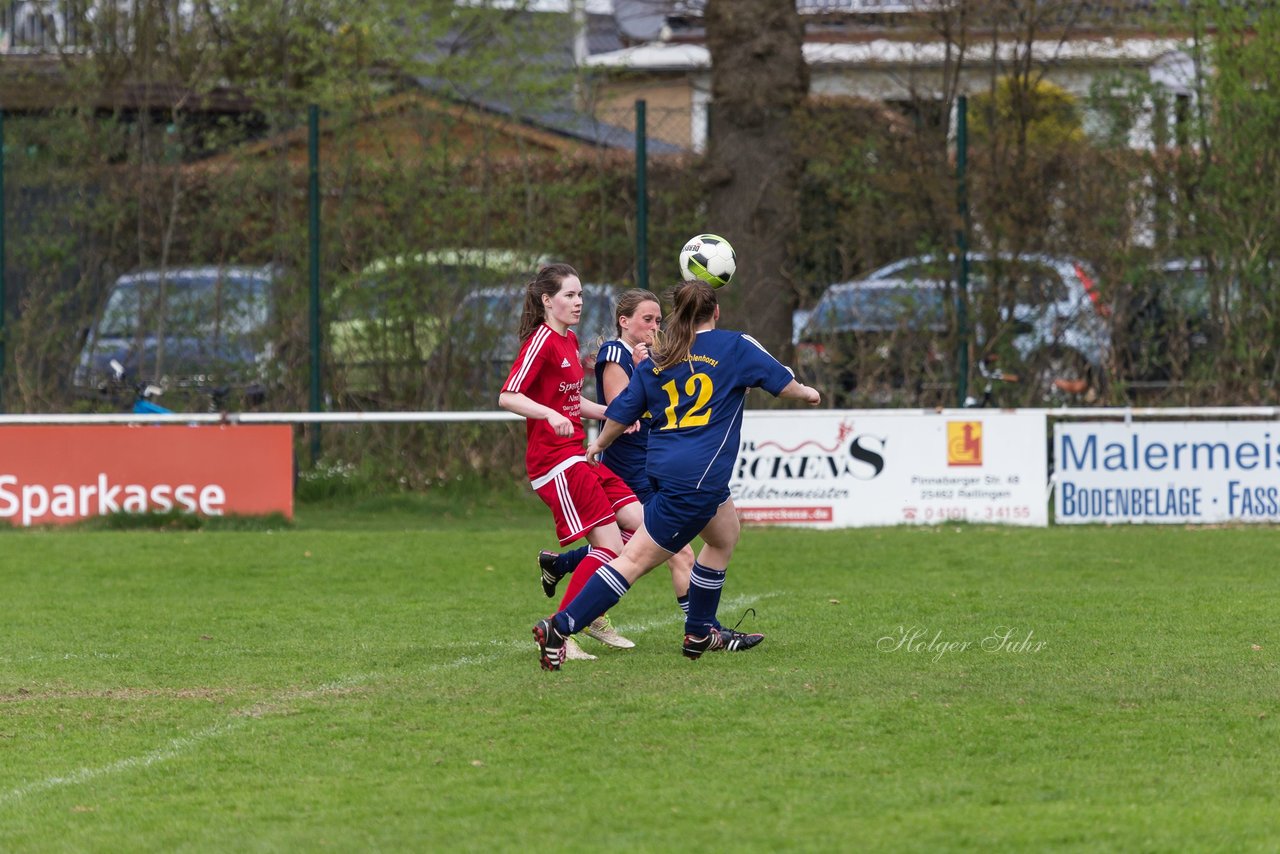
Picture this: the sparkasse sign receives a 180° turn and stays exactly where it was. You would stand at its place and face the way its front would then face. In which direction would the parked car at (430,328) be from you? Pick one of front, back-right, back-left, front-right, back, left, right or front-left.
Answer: front-right

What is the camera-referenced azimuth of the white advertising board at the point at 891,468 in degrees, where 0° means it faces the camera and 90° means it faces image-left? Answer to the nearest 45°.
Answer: approximately 0°

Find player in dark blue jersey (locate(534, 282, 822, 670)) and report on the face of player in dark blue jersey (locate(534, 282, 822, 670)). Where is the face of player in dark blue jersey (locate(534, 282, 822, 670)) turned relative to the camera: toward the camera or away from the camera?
away from the camera

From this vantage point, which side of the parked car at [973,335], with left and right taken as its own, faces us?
left

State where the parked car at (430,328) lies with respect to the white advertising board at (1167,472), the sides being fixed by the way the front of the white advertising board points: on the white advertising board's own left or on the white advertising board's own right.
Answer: on the white advertising board's own right

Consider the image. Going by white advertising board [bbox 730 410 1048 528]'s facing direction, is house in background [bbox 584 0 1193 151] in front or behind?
behind

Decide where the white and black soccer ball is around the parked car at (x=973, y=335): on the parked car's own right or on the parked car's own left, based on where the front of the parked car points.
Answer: on the parked car's own left

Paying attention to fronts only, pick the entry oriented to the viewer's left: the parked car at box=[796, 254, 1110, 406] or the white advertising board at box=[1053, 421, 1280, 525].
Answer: the parked car

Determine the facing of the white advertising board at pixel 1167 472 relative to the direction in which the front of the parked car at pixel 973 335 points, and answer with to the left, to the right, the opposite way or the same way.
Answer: to the left

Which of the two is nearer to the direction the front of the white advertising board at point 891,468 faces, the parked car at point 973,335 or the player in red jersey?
the player in red jersey

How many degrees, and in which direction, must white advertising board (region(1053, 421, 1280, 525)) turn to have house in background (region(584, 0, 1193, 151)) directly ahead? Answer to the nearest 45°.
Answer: approximately 135° to its right

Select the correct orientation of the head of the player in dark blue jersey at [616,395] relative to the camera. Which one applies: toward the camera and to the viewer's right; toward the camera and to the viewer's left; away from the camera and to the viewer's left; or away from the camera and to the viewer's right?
toward the camera and to the viewer's right

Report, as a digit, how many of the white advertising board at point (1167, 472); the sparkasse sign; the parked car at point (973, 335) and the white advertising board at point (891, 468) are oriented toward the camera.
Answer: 3

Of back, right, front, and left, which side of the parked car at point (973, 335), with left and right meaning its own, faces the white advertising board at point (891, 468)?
left

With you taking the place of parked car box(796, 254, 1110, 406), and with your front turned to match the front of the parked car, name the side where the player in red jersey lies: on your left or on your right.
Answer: on your left
